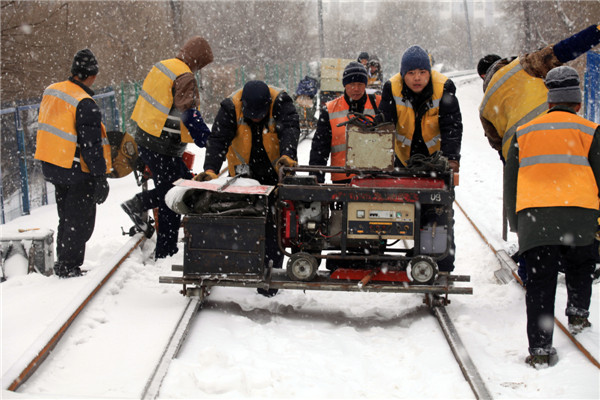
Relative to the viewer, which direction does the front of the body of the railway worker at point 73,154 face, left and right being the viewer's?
facing away from the viewer and to the right of the viewer

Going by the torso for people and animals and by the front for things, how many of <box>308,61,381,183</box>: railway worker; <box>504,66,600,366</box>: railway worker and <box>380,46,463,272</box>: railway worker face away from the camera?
1

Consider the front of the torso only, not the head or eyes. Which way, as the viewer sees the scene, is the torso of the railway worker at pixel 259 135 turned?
toward the camera

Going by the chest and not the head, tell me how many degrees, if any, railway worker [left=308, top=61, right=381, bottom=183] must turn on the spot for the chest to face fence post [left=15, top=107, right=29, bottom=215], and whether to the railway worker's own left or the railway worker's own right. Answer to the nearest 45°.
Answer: approximately 135° to the railway worker's own right

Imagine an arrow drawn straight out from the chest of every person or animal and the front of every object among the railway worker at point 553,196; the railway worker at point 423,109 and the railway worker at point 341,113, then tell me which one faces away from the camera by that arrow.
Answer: the railway worker at point 553,196

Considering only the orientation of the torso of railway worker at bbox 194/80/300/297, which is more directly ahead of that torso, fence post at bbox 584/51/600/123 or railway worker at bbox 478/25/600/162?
the railway worker

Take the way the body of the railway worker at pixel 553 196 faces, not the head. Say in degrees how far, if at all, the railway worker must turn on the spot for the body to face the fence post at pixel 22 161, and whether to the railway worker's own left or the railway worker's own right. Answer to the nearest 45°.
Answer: approximately 90° to the railway worker's own left

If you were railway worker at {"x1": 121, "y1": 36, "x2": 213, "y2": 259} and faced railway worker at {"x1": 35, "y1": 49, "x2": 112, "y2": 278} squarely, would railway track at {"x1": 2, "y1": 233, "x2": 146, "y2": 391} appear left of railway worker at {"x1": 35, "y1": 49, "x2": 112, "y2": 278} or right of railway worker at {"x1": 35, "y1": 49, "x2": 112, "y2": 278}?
left

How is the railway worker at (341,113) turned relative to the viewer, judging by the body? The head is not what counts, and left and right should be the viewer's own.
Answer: facing the viewer

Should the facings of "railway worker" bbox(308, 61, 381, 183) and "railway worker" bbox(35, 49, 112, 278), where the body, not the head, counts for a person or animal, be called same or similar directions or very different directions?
very different directions

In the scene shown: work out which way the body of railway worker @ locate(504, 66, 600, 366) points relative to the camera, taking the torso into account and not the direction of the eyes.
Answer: away from the camera

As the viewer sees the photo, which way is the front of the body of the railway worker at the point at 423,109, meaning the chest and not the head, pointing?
toward the camera
